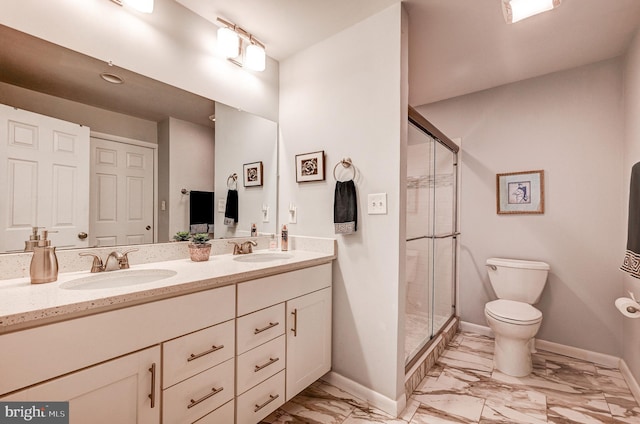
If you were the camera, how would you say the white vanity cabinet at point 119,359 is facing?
facing the viewer and to the right of the viewer

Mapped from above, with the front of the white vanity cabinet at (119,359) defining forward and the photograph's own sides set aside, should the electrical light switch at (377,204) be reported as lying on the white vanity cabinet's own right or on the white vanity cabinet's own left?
on the white vanity cabinet's own left

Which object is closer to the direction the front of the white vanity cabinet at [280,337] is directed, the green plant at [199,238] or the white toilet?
the white toilet

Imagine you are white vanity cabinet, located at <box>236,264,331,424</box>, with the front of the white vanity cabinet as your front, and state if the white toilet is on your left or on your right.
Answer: on your left

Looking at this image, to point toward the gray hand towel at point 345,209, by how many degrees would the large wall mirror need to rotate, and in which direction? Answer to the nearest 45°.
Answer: approximately 45° to its left

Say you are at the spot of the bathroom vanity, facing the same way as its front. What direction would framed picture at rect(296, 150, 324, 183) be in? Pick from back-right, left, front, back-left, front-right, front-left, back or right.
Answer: left

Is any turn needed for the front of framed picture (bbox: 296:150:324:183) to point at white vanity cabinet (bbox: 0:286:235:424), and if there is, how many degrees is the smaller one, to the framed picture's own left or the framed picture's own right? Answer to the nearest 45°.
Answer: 0° — it already faces it

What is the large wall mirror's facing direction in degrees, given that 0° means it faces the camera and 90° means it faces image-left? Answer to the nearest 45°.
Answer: approximately 315°

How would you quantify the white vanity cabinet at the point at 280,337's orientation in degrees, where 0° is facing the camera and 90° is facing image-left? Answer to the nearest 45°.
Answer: approximately 315°

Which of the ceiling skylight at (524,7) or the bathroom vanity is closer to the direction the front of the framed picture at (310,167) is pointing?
the bathroom vanity
